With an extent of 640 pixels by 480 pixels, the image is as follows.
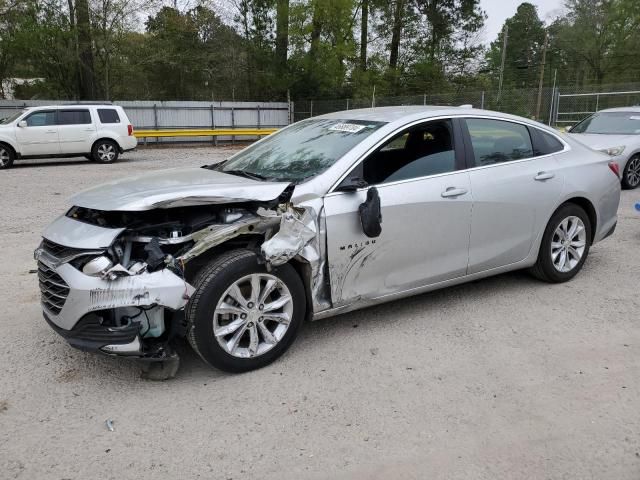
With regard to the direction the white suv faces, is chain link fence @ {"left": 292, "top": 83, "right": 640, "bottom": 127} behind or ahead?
behind

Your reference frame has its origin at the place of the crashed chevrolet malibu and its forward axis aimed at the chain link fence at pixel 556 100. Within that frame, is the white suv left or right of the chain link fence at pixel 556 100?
left

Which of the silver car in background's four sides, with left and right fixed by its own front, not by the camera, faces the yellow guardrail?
right

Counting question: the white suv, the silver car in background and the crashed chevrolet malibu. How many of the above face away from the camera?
0

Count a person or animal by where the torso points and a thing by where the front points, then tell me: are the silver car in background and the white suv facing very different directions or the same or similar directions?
same or similar directions

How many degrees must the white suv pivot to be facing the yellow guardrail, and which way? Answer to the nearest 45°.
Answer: approximately 135° to its right

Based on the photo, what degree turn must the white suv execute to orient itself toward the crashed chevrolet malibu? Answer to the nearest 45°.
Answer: approximately 90° to its left

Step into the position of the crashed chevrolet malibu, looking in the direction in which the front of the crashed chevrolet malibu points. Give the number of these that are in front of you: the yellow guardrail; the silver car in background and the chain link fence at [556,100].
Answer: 0

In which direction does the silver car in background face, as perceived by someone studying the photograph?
facing the viewer and to the left of the viewer

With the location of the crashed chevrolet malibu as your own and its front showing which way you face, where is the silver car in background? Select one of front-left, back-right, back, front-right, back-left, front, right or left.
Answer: back

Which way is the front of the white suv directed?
to the viewer's left

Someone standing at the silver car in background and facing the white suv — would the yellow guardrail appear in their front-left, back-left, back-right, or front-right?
front-right

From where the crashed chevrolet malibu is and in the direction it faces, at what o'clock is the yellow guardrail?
The yellow guardrail is roughly at 4 o'clock from the crashed chevrolet malibu.
